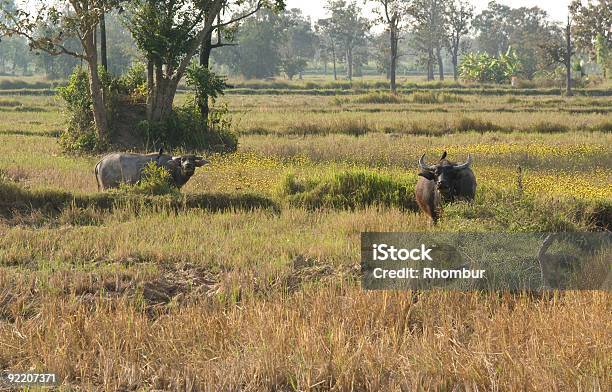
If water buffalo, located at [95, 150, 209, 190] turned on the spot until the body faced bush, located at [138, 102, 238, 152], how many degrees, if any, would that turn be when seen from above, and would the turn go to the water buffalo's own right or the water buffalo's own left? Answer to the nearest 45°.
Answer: approximately 90° to the water buffalo's own left

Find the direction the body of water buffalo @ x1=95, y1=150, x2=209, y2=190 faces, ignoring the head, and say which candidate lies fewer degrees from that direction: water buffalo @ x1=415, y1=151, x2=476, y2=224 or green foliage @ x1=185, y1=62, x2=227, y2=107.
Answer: the water buffalo

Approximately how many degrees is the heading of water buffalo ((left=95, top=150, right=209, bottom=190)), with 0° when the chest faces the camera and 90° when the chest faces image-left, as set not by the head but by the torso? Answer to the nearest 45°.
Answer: approximately 270°

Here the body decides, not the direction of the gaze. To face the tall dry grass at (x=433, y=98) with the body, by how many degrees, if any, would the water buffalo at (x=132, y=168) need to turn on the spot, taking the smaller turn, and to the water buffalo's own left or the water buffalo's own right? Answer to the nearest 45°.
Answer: approximately 45° to the water buffalo's own left

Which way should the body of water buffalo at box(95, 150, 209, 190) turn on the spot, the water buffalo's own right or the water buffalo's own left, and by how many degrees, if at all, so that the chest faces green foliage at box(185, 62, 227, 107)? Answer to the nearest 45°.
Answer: approximately 90° to the water buffalo's own left

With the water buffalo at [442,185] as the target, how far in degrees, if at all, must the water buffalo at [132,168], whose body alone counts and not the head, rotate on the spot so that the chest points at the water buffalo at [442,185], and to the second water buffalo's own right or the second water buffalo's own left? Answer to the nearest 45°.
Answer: approximately 45° to the second water buffalo's own right

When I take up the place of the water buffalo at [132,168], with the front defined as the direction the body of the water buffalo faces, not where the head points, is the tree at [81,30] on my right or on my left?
on my left

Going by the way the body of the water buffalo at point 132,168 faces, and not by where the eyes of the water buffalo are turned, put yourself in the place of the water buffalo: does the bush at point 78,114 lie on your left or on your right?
on your left

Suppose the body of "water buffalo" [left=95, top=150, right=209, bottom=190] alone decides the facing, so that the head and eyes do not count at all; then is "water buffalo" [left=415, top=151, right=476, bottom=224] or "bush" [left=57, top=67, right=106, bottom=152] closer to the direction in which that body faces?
the water buffalo
